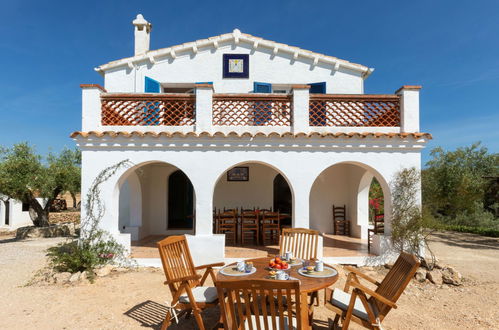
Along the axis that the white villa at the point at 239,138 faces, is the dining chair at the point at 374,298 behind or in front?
in front

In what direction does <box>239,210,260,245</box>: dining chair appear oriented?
away from the camera

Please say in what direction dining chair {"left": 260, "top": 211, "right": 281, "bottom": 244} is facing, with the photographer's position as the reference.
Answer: facing away from the viewer

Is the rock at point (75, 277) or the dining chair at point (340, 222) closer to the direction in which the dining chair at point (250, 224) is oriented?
the dining chair

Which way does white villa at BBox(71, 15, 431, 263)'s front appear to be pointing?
toward the camera

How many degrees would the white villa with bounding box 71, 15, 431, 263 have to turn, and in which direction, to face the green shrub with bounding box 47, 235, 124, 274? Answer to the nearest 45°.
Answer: approximately 90° to its right

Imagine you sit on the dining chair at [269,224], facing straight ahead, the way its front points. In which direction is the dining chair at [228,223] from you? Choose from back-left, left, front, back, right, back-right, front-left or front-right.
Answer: left

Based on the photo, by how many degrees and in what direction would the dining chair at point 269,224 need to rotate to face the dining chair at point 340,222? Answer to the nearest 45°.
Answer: approximately 45° to its right

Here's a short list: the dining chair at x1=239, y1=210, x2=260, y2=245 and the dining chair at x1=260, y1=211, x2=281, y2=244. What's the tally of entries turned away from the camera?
2

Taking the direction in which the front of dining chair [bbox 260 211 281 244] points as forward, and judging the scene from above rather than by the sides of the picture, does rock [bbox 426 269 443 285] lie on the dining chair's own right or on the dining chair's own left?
on the dining chair's own right

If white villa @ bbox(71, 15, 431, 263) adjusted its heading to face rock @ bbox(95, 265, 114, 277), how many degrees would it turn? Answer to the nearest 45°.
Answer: approximately 90° to its right

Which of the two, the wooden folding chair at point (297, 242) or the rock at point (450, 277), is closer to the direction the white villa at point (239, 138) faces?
the wooden folding chair
